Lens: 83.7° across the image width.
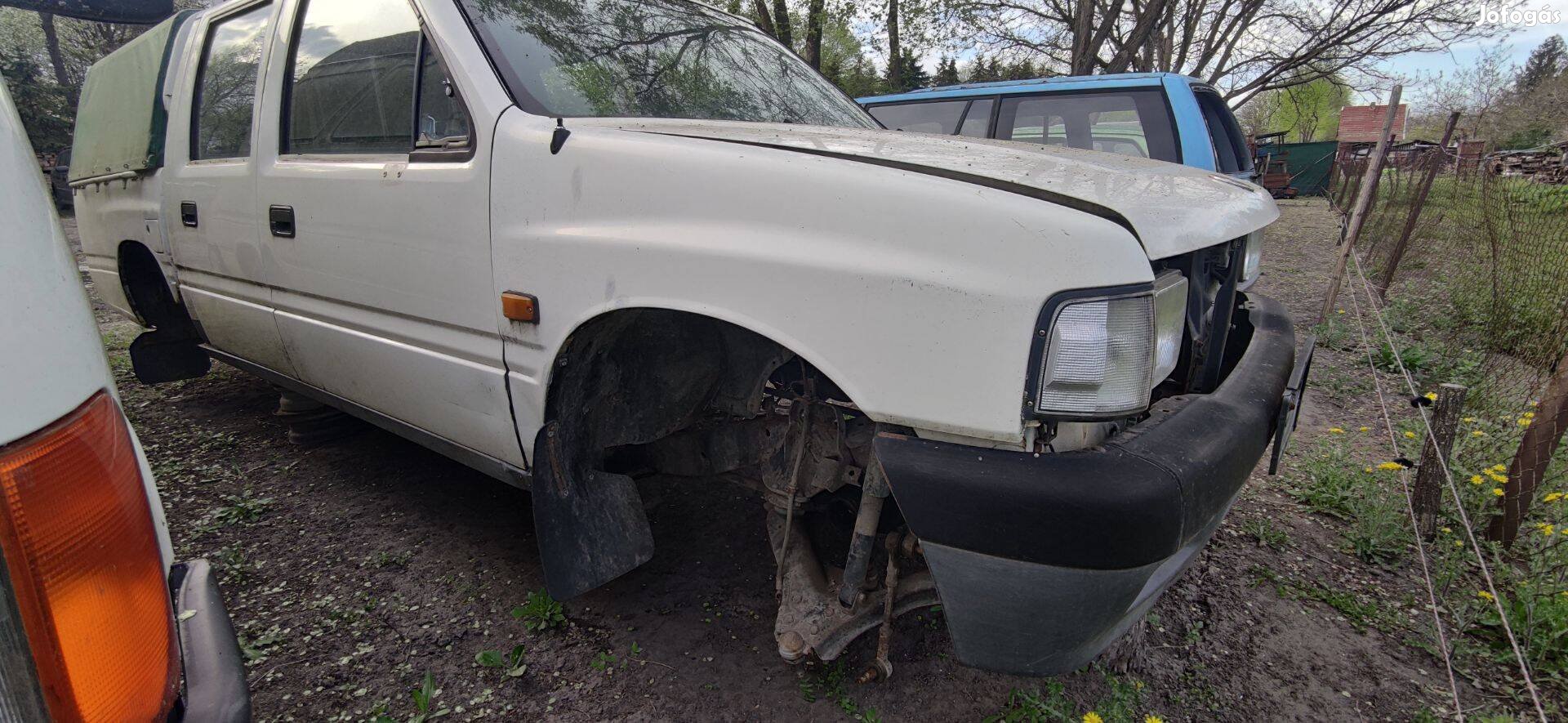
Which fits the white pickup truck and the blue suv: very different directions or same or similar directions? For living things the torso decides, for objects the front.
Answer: very different directions

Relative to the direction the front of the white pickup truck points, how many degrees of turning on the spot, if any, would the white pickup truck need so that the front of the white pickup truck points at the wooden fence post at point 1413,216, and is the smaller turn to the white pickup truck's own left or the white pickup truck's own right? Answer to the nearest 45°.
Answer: approximately 90° to the white pickup truck's own left

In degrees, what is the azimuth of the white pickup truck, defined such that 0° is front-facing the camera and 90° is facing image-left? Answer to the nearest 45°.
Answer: approximately 315°

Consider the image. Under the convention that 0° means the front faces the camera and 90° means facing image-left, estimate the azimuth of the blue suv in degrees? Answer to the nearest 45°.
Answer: approximately 135°

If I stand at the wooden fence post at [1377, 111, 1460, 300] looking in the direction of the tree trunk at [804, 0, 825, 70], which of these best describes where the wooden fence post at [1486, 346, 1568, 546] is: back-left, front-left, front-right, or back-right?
back-left

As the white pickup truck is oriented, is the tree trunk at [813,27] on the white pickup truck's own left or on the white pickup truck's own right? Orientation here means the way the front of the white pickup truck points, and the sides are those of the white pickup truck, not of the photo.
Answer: on the white pickup truck's own left

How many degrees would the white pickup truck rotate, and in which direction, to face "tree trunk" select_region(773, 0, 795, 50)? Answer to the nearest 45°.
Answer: approximately 135° to its left

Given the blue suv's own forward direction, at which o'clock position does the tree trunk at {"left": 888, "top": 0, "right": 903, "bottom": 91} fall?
The tree trunk is roughly at 1 o'clock from the blue suv.

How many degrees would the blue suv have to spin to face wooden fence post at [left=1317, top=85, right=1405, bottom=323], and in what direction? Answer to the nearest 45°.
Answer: approximately 135° to its right

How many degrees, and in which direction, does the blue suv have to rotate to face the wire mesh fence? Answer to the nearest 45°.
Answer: approximately 180°

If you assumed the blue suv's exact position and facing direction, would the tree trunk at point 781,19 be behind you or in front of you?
in front

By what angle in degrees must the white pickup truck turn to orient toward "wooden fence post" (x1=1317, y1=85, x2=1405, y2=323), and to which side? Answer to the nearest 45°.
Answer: approximately 90° to its left

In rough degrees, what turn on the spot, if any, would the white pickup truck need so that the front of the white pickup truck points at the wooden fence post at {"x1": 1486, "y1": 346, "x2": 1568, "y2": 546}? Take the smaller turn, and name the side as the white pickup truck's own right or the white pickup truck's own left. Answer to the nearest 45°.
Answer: approximately 45° to the white pickup truck's own left
